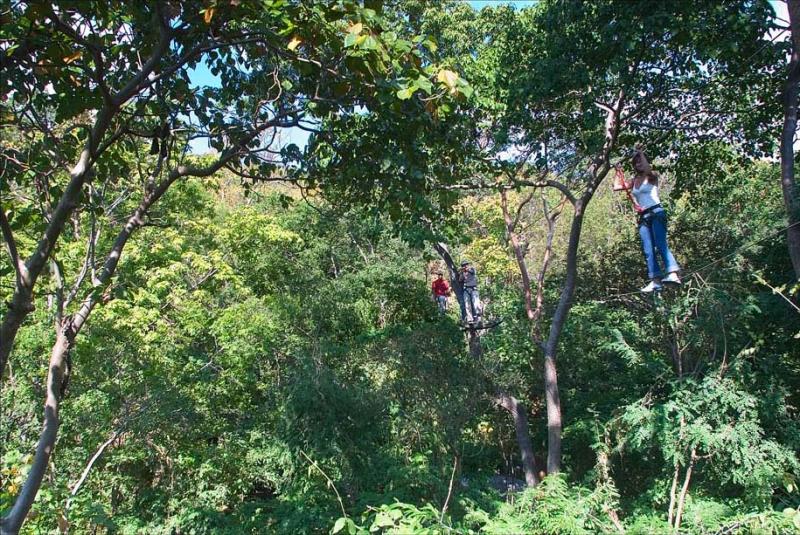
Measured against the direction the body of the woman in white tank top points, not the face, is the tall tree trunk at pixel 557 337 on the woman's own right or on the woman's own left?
on the woman's own right

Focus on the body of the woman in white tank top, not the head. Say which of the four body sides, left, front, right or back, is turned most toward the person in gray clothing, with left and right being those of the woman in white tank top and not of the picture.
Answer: right

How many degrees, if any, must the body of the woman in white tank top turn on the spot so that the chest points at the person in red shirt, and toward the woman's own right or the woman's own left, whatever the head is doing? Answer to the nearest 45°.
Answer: approximately 90° to the woman's own right

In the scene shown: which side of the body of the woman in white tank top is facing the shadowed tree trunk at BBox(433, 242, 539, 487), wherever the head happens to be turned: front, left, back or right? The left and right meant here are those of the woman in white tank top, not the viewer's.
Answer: right

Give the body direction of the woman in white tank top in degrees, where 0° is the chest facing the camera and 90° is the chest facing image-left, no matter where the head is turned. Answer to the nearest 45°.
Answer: approximately 45°
